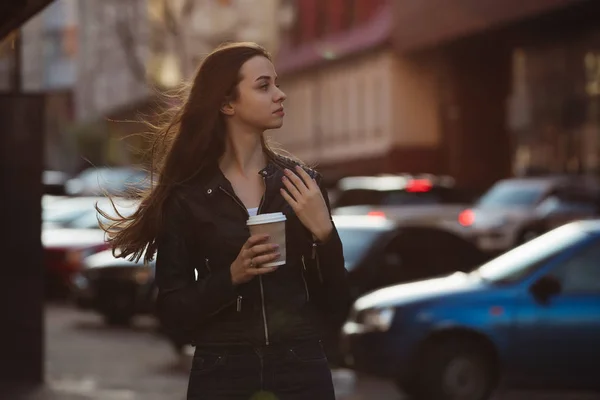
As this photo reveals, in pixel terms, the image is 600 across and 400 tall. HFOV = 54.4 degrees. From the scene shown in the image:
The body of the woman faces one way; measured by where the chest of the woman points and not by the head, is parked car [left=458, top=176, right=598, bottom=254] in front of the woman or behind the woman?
behind

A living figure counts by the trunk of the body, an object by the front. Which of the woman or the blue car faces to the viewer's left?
the blue car

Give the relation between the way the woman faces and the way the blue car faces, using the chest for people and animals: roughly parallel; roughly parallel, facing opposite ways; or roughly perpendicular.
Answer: roughly perpendicular

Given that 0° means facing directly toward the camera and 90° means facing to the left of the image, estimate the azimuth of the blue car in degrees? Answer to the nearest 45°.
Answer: approximately 90°

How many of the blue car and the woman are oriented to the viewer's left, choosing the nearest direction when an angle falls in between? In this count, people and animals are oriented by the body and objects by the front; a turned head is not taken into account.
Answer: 1

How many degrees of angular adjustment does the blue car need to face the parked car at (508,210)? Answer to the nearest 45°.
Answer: approximately 90° to its right

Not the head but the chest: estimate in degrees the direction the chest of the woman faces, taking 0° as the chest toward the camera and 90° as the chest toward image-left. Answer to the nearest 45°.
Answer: approximately 0°

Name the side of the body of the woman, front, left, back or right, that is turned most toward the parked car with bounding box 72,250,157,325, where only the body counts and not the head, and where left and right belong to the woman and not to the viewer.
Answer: back

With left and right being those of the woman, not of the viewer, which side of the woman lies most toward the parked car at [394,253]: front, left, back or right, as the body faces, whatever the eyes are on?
back
